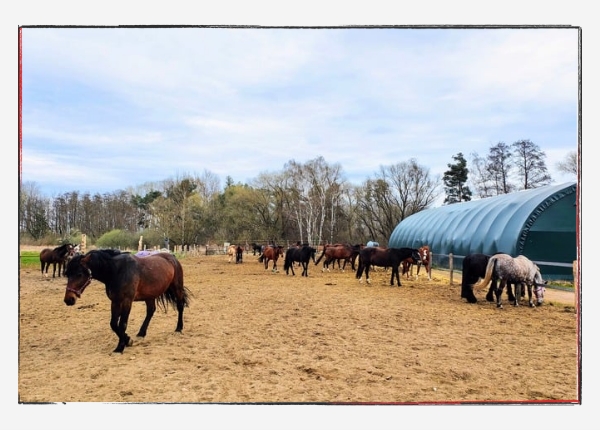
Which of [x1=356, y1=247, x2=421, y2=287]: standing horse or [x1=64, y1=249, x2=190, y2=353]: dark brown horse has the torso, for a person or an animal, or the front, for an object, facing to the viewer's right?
the standing horse

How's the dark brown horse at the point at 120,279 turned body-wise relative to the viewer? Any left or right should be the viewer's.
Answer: facing the viewer and to the left of the viewer

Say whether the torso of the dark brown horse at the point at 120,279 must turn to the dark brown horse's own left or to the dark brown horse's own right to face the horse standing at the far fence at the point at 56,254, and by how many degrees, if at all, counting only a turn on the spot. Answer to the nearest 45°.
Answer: approximately 90° to the dark brown horse's own right

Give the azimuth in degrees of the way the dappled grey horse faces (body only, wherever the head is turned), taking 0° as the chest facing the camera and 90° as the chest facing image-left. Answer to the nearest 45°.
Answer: approximately 270°

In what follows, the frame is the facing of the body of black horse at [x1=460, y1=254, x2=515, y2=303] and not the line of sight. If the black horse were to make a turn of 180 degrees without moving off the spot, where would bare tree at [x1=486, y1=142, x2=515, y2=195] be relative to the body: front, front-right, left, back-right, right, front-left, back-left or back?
right

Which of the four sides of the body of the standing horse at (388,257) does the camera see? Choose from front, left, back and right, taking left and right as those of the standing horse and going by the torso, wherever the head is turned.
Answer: right

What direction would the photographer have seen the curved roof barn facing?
facing the viewer and to the right of the viewer

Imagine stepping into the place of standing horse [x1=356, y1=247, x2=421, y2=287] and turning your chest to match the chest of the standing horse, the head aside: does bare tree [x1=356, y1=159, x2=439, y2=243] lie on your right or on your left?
on your left
